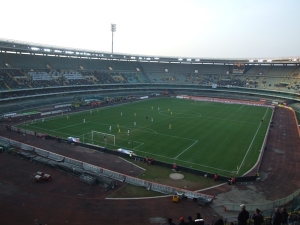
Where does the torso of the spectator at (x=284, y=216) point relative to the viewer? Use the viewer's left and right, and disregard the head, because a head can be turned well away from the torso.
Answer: facing away from the viewer and to the left of the viewer

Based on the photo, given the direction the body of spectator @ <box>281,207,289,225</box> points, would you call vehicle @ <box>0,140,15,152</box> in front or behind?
in front

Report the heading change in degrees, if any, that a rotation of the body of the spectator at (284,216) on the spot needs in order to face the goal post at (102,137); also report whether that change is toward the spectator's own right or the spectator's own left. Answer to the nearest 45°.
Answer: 0° — they already face it
